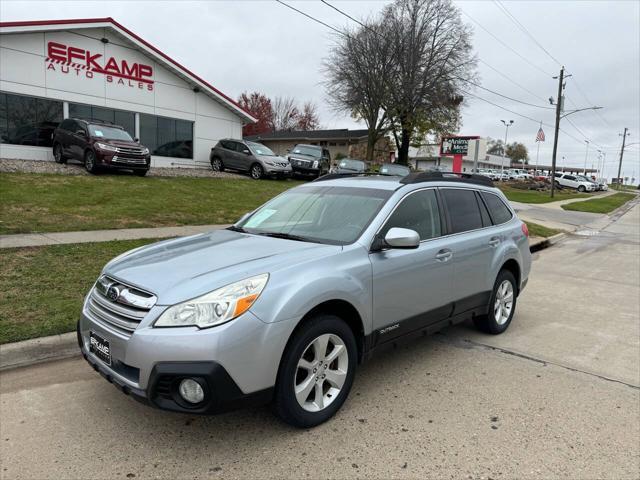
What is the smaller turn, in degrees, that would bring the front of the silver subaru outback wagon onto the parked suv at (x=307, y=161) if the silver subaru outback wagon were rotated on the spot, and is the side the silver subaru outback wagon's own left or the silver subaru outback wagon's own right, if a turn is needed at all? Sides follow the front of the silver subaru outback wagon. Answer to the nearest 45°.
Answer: approximately 135° to the silver subaru outback wagon's own right

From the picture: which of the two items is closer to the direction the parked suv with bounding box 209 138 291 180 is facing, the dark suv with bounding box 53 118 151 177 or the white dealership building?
the dark suv

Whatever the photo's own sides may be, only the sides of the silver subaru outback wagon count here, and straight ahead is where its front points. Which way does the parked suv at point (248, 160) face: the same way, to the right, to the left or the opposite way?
to the left

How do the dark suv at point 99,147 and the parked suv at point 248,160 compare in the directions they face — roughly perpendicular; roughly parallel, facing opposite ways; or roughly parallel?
roughly parallel

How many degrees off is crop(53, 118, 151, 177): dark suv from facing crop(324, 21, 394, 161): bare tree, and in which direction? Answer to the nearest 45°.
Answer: approximately 90° to its left

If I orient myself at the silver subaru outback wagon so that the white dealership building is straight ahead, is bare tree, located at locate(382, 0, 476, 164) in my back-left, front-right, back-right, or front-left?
front-right

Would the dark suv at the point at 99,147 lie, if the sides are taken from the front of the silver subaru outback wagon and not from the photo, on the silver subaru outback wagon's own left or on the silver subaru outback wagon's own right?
on the silver subaru outback wagon's own right

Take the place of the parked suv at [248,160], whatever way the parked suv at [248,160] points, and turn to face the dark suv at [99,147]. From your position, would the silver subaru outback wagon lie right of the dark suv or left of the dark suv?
left

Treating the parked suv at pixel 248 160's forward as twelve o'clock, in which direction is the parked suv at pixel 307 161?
the parked suv at pixel 307 161 is roughly at 10 o'clock from the parked suv at pixel 248 160.

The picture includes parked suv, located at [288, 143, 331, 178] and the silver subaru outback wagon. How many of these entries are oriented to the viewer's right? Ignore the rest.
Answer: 0

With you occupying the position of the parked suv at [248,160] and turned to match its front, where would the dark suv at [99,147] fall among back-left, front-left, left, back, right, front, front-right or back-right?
right

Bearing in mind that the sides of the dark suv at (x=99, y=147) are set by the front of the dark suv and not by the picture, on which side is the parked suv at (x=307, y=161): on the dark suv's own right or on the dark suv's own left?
on the dark suv's own left

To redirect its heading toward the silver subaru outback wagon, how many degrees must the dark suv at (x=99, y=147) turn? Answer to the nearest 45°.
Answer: approximately 45° to its right

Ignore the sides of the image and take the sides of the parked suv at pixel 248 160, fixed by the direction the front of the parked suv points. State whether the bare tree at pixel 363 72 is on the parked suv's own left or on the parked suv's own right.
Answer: on the parked suv's own left

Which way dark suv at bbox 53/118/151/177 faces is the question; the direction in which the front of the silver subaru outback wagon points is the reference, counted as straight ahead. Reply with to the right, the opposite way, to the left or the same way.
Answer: to the left

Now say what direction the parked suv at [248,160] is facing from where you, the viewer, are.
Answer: facing the viewer and to the right of the viewer
